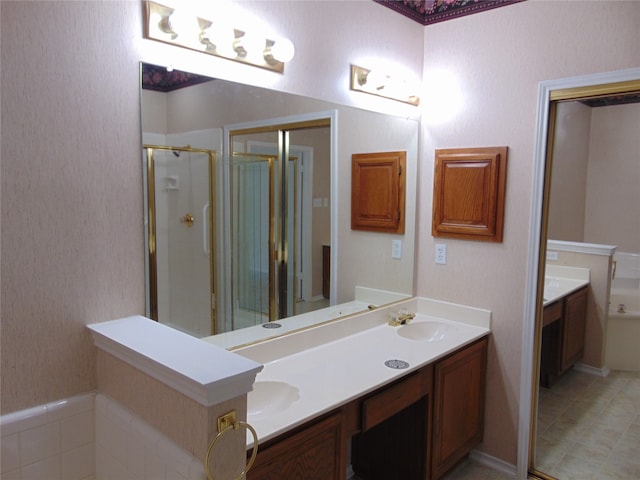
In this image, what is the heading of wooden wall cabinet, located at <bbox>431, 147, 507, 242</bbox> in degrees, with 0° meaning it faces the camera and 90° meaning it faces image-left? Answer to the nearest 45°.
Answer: approximately 45°

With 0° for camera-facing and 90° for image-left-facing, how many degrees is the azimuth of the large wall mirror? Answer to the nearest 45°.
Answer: approximately 315°

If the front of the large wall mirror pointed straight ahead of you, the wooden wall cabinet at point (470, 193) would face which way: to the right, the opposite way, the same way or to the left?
to the right

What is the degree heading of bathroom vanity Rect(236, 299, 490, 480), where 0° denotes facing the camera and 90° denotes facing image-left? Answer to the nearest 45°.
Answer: approximately 315°

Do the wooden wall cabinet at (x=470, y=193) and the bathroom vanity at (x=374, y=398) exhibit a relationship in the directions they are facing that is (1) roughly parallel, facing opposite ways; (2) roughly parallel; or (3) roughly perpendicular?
roughly perpendicular
